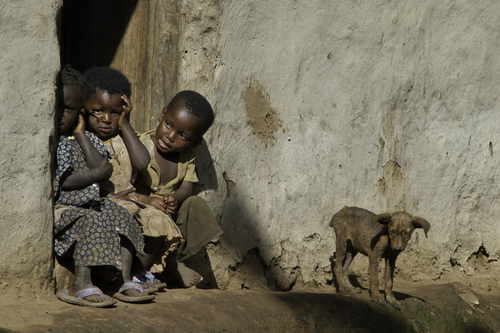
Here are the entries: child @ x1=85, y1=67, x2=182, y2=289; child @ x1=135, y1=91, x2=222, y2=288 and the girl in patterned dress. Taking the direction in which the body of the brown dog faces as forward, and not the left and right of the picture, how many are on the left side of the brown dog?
0

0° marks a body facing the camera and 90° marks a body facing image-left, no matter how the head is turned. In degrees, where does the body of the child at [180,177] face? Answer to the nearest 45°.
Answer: approximately 0°

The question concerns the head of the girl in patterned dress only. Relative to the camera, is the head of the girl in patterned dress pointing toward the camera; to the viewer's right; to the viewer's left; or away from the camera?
toward the camera

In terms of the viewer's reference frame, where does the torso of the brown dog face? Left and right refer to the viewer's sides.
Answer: facing the viewer and to the right of the viewer

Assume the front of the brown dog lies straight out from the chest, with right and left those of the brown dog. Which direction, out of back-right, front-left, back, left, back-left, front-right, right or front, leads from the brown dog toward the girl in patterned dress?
right

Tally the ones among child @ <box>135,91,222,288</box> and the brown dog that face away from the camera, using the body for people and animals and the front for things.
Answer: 0

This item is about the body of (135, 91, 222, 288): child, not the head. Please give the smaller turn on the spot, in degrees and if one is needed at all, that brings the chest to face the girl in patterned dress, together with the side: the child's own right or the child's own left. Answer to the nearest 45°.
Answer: approximately 45° to the child's own right

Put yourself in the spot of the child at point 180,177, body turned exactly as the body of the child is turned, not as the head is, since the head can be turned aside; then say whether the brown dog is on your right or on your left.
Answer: on your left

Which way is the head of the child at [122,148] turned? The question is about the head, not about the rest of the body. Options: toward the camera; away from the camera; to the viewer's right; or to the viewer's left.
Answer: toward the camera

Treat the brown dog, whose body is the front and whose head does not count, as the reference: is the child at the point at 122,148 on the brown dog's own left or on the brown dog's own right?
on the brown dog's own right

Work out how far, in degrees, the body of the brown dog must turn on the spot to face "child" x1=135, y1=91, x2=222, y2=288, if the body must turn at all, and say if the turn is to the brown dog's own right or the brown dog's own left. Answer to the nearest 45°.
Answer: approximately 135° to the brown dog's own right
